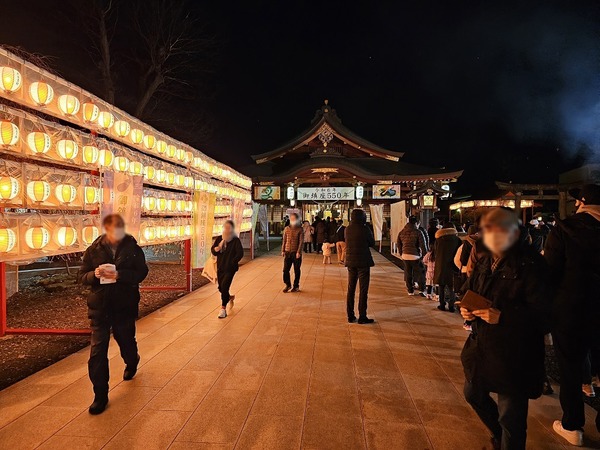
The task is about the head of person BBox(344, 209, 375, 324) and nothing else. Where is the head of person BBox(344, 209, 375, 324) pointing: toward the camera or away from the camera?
away from the camera

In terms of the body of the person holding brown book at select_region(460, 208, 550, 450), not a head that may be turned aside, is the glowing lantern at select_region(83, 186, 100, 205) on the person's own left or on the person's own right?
on the person's own right

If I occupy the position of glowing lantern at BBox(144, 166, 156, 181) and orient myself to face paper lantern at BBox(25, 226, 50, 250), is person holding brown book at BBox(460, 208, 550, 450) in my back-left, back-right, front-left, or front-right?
front-left

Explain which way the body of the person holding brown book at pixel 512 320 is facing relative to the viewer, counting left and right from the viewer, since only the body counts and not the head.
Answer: facing the viewer and to the left of the viewer

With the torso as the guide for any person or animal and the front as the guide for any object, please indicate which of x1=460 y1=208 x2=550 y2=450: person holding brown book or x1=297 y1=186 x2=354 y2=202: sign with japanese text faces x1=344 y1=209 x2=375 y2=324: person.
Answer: the sign with japanese text

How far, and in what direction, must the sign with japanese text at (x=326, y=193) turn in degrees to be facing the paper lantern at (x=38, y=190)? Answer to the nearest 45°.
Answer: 0° — it already faces it

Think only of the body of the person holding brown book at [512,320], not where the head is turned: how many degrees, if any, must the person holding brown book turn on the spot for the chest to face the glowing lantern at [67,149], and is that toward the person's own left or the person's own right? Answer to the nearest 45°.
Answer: approximately 45° to the person's own right

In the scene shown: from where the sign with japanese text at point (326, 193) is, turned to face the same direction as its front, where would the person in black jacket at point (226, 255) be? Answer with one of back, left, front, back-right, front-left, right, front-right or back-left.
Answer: front

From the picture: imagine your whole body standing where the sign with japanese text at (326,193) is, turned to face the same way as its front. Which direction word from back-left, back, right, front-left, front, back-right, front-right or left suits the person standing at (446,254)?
front

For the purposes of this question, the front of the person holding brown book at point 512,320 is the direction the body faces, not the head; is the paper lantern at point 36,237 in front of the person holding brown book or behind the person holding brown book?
in front

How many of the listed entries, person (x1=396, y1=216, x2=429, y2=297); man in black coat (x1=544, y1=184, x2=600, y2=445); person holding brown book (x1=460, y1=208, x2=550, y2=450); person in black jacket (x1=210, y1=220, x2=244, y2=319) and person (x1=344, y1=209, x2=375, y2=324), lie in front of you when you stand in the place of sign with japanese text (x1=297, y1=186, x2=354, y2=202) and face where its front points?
5

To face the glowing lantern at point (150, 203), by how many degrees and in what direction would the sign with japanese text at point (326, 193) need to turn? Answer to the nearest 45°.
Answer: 0° — it already faces it

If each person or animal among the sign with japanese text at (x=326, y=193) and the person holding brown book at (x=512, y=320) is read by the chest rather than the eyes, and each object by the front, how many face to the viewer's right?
0

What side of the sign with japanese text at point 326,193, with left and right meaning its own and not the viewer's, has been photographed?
front

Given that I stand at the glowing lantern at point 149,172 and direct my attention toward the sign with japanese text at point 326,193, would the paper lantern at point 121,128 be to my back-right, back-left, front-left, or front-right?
back-right

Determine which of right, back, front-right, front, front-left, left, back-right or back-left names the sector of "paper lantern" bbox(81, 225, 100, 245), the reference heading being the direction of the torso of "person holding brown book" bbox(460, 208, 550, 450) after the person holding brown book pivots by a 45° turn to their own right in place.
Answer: front

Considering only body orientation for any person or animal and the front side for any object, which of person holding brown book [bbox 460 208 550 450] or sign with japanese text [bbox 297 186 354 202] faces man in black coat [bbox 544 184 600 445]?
the sign with japanese text
